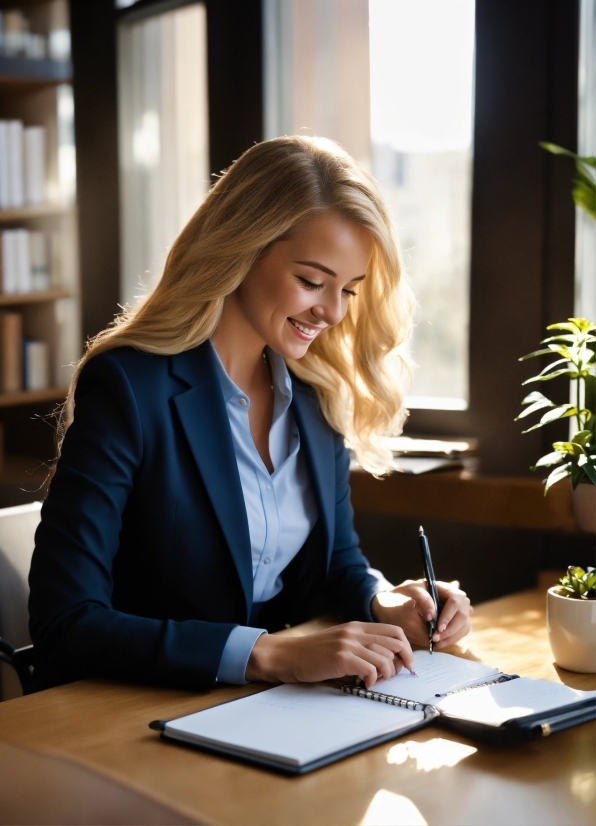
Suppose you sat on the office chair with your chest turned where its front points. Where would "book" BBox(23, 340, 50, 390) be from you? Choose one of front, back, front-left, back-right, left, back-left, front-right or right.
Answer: back-left

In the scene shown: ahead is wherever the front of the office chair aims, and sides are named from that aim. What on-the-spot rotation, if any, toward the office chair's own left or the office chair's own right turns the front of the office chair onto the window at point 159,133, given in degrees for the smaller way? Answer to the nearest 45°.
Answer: approximately 135° to the office chair's own left

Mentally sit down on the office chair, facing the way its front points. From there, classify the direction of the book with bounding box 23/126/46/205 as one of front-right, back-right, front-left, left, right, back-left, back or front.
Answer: back-left

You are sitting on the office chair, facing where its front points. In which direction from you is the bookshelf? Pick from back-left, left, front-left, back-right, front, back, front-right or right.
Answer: back-left

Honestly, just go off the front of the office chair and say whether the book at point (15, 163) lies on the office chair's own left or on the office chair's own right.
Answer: on the office chair's own left

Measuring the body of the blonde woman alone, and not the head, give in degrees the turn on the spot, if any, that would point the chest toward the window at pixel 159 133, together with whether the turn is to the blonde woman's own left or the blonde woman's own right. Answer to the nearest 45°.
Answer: approximately 135° to the blonde woman's own left

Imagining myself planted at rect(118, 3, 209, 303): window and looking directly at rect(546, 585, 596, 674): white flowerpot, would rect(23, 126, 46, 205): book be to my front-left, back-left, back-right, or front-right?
back-right

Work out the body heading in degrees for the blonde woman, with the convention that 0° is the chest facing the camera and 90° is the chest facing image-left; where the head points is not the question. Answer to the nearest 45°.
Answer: approximately 315°

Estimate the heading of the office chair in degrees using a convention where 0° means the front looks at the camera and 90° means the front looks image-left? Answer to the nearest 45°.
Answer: approximately 315°
